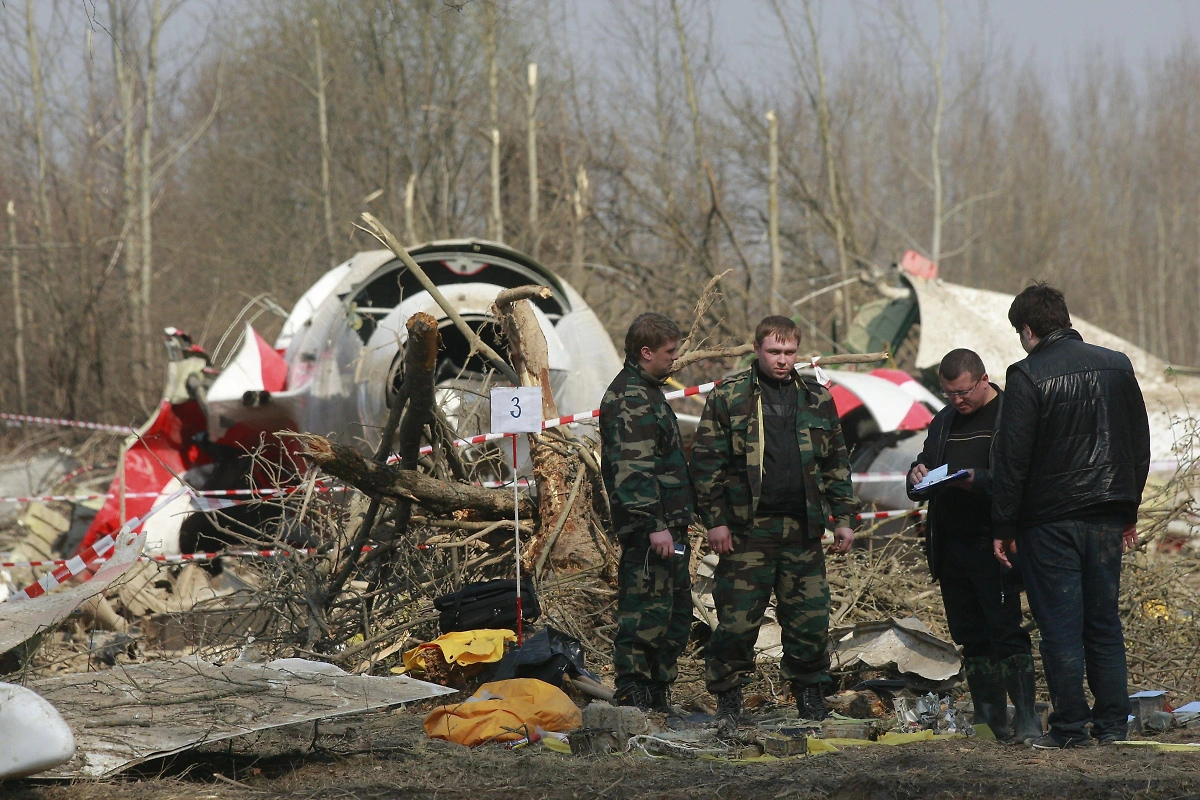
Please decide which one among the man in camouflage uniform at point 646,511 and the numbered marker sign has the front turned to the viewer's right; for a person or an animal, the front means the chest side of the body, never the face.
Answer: the man in camouflage uniform

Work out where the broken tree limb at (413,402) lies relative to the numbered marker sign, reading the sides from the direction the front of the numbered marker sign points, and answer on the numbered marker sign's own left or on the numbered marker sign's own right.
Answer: on the numbered marker sign's own right

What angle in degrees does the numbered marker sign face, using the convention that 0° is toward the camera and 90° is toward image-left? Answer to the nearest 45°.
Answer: approximately 0°

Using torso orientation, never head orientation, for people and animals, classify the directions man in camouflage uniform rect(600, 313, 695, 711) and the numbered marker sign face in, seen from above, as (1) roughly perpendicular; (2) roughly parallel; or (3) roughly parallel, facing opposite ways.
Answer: roughly perpendicular

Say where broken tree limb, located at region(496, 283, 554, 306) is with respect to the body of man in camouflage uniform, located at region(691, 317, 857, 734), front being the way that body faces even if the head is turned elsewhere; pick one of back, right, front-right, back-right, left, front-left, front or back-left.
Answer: back-right

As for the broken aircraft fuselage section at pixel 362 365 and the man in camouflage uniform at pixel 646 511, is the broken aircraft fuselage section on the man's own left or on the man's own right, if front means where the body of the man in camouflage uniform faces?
on the man's own left

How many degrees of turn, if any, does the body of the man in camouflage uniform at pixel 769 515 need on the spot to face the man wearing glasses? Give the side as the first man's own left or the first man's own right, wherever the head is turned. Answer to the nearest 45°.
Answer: approximately 90° to the first man's own left

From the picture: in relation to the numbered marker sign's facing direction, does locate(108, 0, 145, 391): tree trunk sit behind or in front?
behind

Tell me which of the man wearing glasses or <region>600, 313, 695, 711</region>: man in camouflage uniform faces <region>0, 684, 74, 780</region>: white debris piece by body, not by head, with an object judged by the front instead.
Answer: the man wearing glasses

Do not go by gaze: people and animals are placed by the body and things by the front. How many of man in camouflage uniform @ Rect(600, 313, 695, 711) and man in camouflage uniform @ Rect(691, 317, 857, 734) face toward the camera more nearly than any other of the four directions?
1

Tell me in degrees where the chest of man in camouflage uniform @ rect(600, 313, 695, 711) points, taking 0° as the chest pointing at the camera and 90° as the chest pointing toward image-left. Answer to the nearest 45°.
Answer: approximately 270°

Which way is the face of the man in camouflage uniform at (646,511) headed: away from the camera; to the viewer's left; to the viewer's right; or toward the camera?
to the viewer's right
